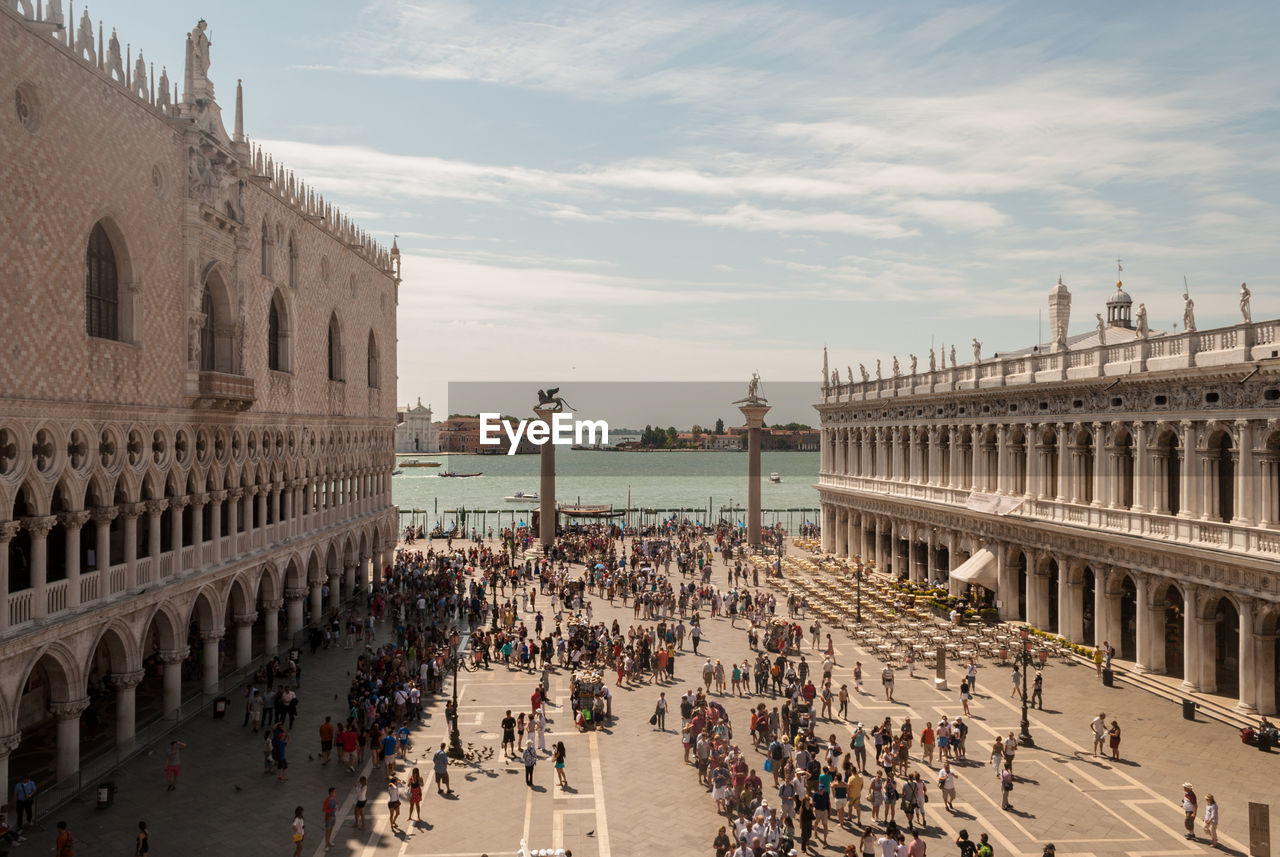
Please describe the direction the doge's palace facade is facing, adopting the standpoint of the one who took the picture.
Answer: facing the viewer and to the right of the viewer

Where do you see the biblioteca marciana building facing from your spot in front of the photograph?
facing the viewer and to the left of the viewer

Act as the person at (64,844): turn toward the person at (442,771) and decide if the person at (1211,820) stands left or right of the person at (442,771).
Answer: right

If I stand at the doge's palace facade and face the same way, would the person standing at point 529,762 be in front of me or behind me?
in front

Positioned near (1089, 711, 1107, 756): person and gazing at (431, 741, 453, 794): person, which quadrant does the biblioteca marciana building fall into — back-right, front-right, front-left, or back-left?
back-right

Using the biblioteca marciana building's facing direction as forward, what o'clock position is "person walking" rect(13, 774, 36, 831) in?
The person walking is roughly at 12 o'clock from the biblioteca marciana building.

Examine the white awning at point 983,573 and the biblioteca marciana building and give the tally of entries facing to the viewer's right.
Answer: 0

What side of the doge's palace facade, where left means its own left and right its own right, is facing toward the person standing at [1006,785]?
front

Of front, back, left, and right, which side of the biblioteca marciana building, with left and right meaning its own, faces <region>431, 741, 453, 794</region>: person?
front

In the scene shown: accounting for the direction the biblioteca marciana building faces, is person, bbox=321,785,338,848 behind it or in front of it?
in front
